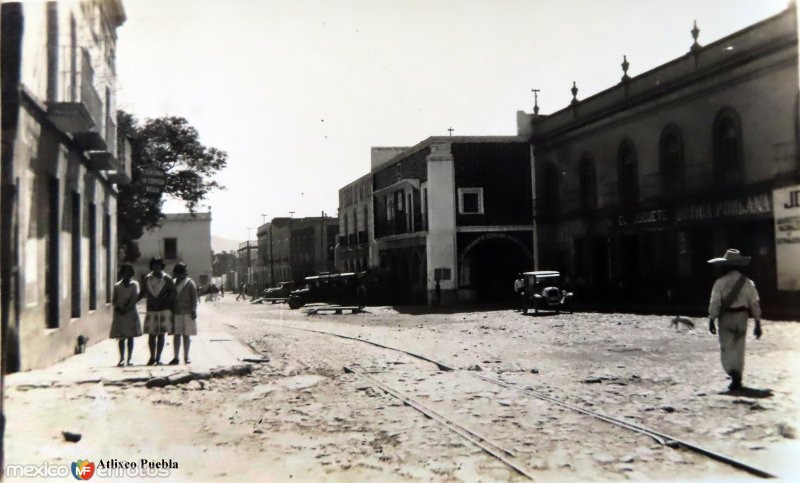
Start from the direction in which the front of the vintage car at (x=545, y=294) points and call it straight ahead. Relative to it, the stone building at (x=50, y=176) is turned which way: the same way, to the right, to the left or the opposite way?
to the left

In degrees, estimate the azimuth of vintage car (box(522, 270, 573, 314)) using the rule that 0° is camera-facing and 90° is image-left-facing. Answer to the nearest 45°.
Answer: approximately 315°

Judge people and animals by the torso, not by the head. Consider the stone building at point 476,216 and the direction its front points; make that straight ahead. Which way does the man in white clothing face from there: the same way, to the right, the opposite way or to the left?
the opposite way

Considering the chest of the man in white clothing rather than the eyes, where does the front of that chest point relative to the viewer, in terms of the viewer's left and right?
facing away from the viewer

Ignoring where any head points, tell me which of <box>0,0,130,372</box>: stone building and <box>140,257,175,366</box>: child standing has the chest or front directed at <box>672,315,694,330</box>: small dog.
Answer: the stone building

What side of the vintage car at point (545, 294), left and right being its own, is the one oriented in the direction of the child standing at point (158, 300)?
front

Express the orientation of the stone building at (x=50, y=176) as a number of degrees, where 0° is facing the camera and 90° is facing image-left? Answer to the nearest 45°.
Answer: approximately 270°

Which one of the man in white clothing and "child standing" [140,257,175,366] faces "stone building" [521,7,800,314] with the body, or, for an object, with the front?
the man in white clothing

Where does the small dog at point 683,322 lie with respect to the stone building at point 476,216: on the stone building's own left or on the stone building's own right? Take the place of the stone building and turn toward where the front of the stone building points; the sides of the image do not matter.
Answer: on the stone building's own left

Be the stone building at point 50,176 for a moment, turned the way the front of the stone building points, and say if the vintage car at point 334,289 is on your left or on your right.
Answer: on your left

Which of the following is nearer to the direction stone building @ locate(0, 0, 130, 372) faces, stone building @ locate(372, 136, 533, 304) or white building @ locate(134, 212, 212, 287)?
the stone building

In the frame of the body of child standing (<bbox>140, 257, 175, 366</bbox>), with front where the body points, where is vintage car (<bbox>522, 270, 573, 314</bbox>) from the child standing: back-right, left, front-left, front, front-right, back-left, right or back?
back-left
